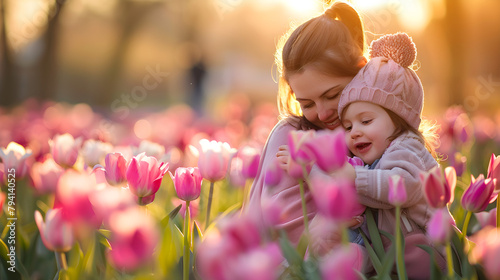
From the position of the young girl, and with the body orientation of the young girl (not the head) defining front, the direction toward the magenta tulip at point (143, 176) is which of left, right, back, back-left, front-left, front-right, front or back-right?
front

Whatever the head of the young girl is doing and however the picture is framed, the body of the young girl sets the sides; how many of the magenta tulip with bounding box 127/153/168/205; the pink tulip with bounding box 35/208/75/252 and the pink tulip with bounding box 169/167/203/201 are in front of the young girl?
3

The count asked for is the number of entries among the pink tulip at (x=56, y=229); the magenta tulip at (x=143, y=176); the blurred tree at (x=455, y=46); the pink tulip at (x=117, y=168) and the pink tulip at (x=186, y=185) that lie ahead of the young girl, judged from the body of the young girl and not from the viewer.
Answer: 4

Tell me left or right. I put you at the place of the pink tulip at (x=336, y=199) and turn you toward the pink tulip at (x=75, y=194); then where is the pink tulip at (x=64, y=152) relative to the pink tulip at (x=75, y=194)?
right

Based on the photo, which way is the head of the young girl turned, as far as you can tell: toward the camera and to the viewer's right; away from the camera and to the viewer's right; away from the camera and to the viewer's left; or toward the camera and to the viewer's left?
toward the camera and to the viewer's left

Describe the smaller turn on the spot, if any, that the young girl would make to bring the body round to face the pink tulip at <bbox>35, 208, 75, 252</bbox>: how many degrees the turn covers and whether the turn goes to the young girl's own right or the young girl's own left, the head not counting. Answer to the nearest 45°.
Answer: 0° — they already face it

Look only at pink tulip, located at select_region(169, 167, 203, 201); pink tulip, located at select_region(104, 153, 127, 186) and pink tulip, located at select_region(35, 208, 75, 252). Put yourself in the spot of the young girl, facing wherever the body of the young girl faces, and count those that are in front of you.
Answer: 3

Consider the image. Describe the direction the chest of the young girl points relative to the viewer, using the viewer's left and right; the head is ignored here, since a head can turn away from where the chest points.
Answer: facing the viewer and to the left of the viewer

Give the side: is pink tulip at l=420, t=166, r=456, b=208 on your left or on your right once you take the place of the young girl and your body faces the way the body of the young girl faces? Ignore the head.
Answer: on your left

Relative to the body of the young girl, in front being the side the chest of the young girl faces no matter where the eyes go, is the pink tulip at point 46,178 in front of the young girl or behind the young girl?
in front

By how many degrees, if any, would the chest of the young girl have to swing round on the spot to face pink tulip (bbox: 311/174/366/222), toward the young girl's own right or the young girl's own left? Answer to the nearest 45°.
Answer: approximately 45° to the young girl's own left

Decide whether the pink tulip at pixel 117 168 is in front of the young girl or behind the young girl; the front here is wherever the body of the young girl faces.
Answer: in front

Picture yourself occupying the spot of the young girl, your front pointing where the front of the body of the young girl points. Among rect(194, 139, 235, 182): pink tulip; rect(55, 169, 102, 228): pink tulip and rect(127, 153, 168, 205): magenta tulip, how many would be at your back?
0

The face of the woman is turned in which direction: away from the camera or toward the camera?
toward the camera

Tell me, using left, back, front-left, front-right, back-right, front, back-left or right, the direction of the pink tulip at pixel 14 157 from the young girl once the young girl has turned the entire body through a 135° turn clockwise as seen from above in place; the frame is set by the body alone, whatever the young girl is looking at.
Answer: left

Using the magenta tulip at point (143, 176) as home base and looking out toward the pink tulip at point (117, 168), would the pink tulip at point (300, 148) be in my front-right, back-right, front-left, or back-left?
back-right

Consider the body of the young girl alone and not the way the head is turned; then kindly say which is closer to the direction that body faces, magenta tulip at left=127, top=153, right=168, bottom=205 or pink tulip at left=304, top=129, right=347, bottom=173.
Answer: the magenta tulip
